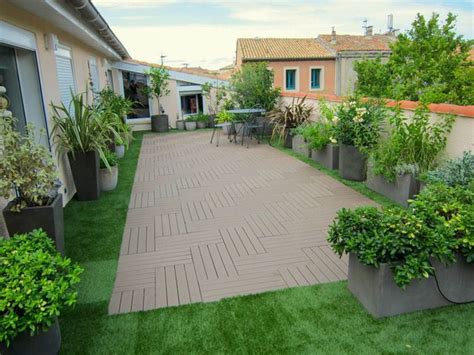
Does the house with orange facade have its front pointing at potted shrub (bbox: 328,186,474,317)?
yes

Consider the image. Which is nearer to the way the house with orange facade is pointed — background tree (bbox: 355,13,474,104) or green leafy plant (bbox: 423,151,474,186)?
the green leafy plant

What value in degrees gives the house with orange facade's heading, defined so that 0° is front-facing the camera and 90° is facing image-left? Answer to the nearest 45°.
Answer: approximately 0°

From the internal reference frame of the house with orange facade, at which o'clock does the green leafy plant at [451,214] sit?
The green leafy plant is roughly at 12 o'clock from the house with orange facade.

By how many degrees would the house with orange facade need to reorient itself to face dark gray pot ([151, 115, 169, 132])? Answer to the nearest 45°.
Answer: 0° — it already faces it

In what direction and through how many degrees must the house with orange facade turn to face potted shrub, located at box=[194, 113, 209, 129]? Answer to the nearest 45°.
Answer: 0° — it already faces it

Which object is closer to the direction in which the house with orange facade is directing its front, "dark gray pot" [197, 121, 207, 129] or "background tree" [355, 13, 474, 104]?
the dark gray pot

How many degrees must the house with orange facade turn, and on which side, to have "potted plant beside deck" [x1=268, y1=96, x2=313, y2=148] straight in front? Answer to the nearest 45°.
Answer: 0° — it already faces it

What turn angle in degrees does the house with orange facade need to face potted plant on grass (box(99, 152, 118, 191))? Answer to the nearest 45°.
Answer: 0° — it already faces it

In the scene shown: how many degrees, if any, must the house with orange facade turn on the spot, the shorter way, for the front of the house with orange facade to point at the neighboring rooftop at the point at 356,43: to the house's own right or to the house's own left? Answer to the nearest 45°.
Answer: approximately 135° to the house's own left
